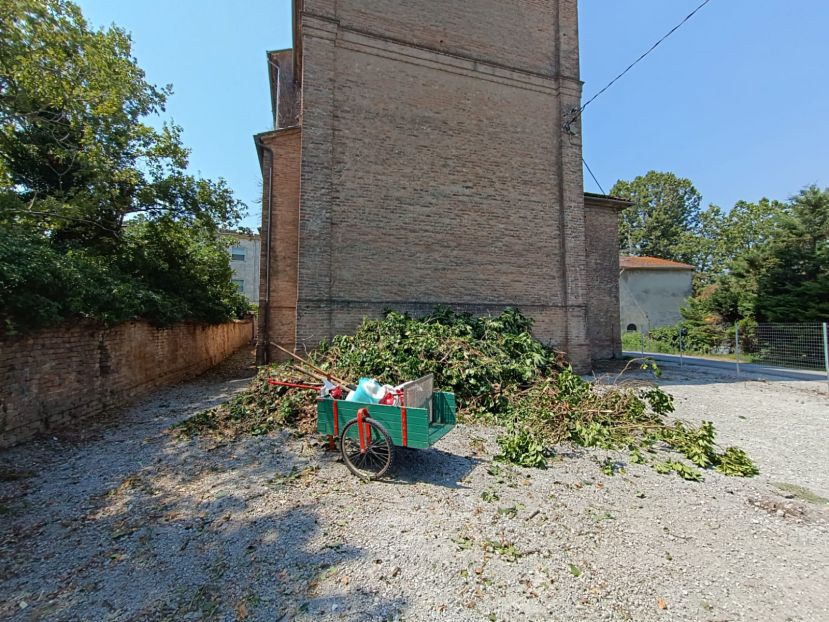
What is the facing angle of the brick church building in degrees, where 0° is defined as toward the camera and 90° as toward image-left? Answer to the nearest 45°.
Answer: approximately 180°

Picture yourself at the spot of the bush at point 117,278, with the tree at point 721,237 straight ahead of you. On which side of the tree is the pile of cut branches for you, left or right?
right

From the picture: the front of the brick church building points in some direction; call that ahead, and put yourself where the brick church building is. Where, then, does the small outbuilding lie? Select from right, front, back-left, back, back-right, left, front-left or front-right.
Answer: front-right

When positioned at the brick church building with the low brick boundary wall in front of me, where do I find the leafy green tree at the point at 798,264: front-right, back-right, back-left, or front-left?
back-left

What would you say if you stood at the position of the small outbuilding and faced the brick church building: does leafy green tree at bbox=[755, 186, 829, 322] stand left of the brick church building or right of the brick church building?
left

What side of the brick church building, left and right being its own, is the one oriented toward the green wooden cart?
back

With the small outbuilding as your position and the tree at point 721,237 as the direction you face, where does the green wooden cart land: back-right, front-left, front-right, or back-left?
back-right

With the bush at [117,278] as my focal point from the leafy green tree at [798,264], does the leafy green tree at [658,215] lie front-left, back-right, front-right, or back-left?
back-right
